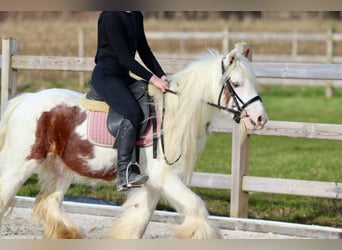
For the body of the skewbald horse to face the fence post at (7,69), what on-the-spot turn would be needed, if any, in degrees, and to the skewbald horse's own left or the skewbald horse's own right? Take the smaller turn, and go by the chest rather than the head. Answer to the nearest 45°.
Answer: approximately 135° to the skewbald horse's own left

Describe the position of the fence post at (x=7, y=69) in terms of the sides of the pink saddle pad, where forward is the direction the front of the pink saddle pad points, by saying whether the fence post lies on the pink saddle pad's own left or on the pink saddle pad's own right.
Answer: on the pink saddle pad's own left

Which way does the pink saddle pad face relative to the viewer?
to the viewer's right

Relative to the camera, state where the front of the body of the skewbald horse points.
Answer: to the viewer's right

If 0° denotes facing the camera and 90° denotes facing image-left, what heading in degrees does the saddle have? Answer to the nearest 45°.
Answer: approximately 270°

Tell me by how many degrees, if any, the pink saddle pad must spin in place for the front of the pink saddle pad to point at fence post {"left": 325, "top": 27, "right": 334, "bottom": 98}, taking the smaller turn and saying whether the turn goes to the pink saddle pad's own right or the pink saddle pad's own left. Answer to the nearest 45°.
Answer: approximately 45° to the pink saddle pad's own left
